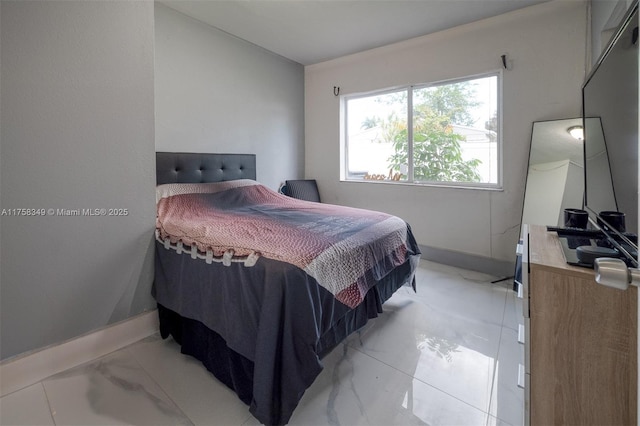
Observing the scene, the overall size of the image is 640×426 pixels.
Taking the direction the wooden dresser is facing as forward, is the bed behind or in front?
in front

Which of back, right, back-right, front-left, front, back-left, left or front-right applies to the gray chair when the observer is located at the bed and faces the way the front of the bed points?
back-left

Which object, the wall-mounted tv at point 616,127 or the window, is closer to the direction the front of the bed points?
the wall-mounted tv

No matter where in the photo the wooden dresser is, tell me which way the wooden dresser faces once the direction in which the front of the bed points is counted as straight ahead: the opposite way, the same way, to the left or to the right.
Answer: the opposite way

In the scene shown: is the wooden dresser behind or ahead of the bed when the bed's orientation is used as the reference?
ahead

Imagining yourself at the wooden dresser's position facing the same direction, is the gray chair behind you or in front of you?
in front

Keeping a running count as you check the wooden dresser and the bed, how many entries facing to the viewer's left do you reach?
1

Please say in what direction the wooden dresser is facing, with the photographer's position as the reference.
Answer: facing to the left of the viewer

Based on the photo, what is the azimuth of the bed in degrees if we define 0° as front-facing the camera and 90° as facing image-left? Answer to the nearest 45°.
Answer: approximately 315°

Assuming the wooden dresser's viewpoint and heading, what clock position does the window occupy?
The window is roughly at 2 o'clock from the wooden dresser.

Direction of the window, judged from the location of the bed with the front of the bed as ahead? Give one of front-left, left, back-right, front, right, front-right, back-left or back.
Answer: left
